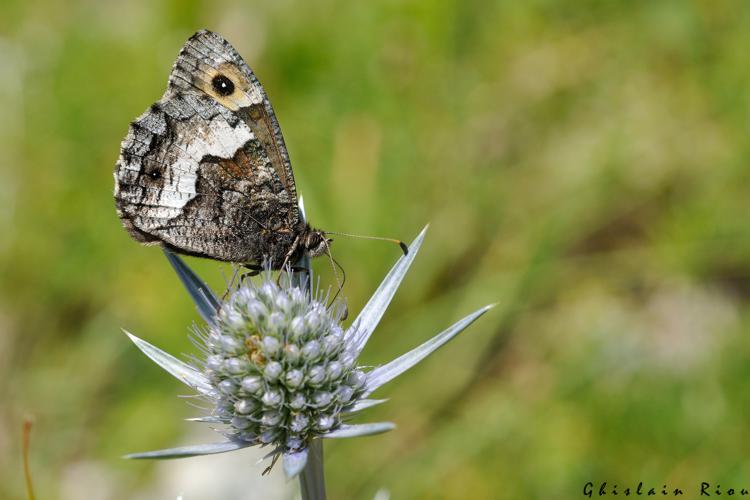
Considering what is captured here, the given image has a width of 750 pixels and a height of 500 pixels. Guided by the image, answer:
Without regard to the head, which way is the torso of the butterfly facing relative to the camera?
to the viewer's right
